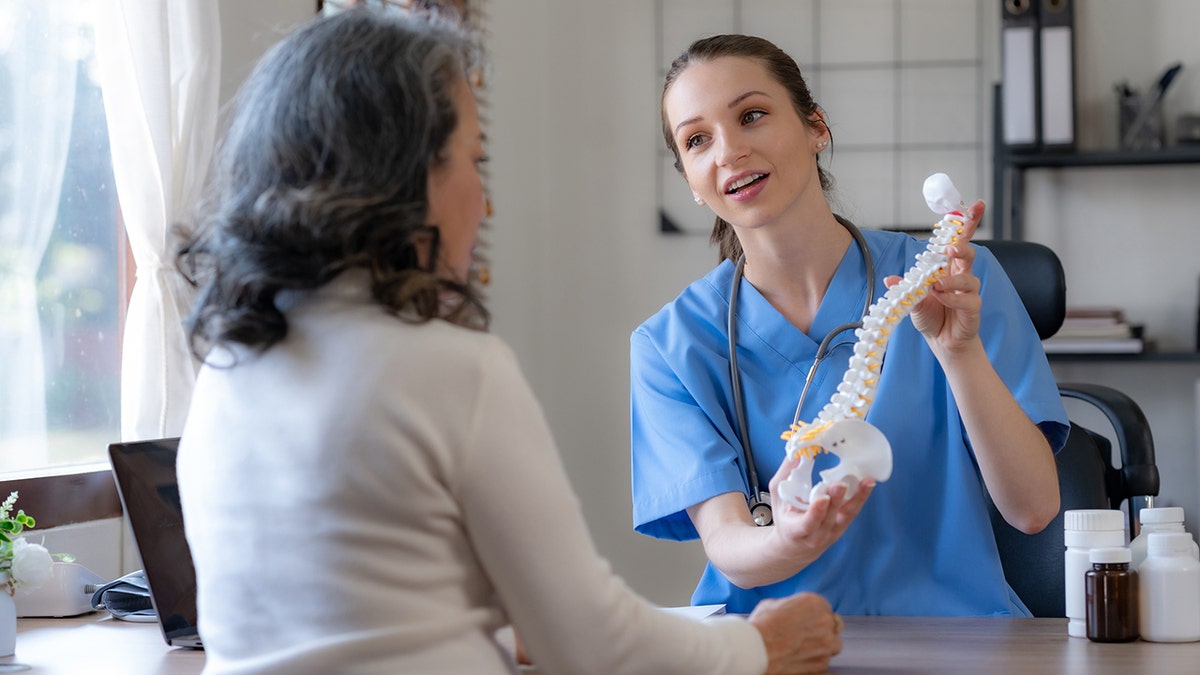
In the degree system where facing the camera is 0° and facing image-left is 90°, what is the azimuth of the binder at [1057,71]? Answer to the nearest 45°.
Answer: approximately 0°

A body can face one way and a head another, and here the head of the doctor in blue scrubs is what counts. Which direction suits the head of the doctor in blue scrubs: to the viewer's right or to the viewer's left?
to the viewer's left

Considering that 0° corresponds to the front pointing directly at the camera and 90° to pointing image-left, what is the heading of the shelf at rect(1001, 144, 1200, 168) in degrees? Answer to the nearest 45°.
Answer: approximately 0°

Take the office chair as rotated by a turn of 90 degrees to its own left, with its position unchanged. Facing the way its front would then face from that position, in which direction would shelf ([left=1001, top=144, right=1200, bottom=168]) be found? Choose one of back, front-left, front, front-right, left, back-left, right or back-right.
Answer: back-left

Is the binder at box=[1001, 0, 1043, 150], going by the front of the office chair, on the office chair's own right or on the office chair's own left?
on the office chair's own right

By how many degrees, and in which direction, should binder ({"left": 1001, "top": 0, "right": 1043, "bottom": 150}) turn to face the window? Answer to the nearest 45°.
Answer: approximately 45° to its right
